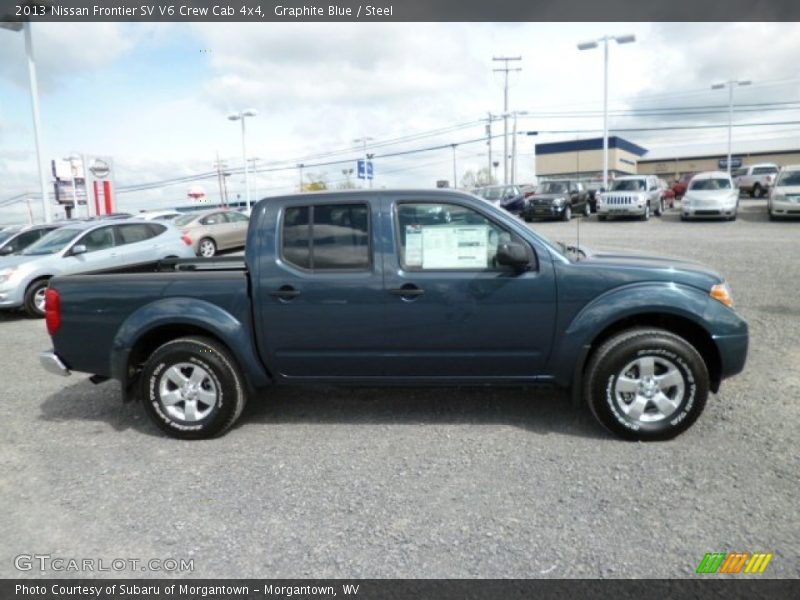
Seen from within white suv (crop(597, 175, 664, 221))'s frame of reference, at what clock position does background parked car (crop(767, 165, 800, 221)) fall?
The background parked car is roughly at 8 o'clock from the white suv.

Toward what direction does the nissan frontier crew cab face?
to the viewer's right

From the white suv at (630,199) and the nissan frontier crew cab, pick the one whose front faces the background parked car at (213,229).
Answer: the white suv

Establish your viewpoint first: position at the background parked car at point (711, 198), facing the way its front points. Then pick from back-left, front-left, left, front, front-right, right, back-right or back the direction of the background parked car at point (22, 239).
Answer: front-right

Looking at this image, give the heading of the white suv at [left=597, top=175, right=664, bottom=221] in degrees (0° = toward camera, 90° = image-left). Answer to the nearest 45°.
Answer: approximately 45°

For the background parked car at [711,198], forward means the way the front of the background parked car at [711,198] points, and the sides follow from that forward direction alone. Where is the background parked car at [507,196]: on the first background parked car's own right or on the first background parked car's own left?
on the first background parked car's own right

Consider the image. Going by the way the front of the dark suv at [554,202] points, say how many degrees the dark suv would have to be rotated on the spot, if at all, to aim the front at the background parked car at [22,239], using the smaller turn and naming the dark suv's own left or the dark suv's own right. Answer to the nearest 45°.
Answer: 0° — it already faces it

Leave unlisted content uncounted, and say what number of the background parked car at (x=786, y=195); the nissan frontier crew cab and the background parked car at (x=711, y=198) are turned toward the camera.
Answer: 2

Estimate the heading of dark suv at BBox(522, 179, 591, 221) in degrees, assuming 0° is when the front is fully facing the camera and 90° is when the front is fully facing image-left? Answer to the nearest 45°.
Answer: approximately 45°

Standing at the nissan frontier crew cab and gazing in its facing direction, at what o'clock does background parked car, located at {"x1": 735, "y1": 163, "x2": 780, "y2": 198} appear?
The background parked car is roughly at 10 o'clock from the nissan frontier crew cab.

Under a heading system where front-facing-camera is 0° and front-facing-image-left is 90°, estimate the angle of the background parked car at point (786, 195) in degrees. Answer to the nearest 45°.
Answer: approximately 0°
